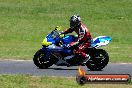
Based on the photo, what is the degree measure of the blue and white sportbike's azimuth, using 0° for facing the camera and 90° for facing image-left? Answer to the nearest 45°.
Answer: approximately 90°
